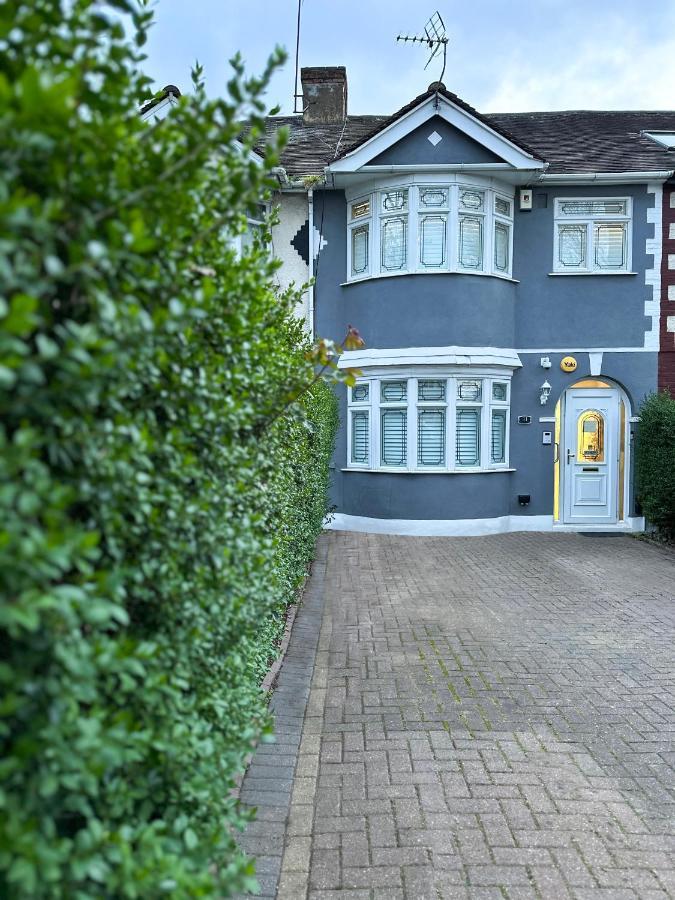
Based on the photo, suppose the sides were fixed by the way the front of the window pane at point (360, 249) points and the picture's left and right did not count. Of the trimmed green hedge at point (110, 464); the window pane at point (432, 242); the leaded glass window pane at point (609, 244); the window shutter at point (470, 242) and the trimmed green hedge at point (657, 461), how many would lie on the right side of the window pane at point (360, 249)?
0

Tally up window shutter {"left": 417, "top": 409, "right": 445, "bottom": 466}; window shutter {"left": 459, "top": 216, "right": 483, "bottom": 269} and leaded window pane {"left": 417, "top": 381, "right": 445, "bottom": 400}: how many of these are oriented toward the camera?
3

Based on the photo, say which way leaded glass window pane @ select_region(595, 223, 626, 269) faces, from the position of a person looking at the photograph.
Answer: facing the viewer

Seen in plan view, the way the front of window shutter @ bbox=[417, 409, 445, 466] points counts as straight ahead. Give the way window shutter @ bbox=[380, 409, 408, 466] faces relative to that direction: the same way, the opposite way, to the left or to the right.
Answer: the same way

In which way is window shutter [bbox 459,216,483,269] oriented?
toward the camera

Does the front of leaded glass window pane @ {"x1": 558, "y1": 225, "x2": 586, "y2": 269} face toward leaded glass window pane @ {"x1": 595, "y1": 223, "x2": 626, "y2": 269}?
no

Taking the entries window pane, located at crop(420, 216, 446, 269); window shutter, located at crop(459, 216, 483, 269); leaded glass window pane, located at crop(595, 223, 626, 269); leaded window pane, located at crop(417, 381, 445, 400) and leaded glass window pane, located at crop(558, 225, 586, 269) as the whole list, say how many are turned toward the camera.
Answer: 5

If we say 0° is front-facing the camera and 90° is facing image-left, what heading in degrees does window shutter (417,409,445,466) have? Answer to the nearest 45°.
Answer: approximately 0°

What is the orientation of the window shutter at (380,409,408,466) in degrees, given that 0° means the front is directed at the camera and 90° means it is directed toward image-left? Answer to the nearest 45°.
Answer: approximately 0°

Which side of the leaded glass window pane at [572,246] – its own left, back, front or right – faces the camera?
front
